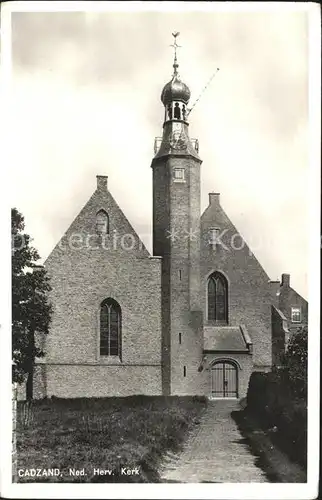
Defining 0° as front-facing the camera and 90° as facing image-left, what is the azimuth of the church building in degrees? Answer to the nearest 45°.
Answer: approximately 0°
